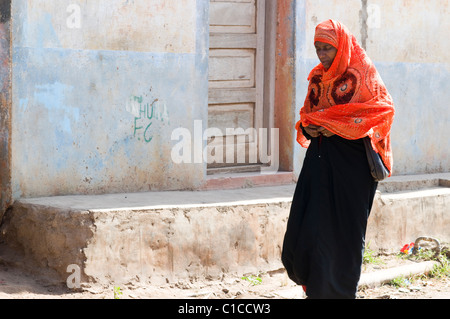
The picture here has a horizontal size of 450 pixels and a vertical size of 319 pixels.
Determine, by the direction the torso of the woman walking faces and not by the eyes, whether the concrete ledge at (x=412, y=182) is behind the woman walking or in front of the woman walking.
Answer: behind

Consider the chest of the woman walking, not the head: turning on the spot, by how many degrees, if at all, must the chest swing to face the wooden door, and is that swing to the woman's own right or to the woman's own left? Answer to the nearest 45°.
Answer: approximately 90° to the woman's own right

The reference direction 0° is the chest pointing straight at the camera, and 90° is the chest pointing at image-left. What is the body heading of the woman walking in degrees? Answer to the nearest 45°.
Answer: approximately 45°

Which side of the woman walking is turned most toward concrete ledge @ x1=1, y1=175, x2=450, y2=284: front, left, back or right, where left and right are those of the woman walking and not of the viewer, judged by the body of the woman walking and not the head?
right
